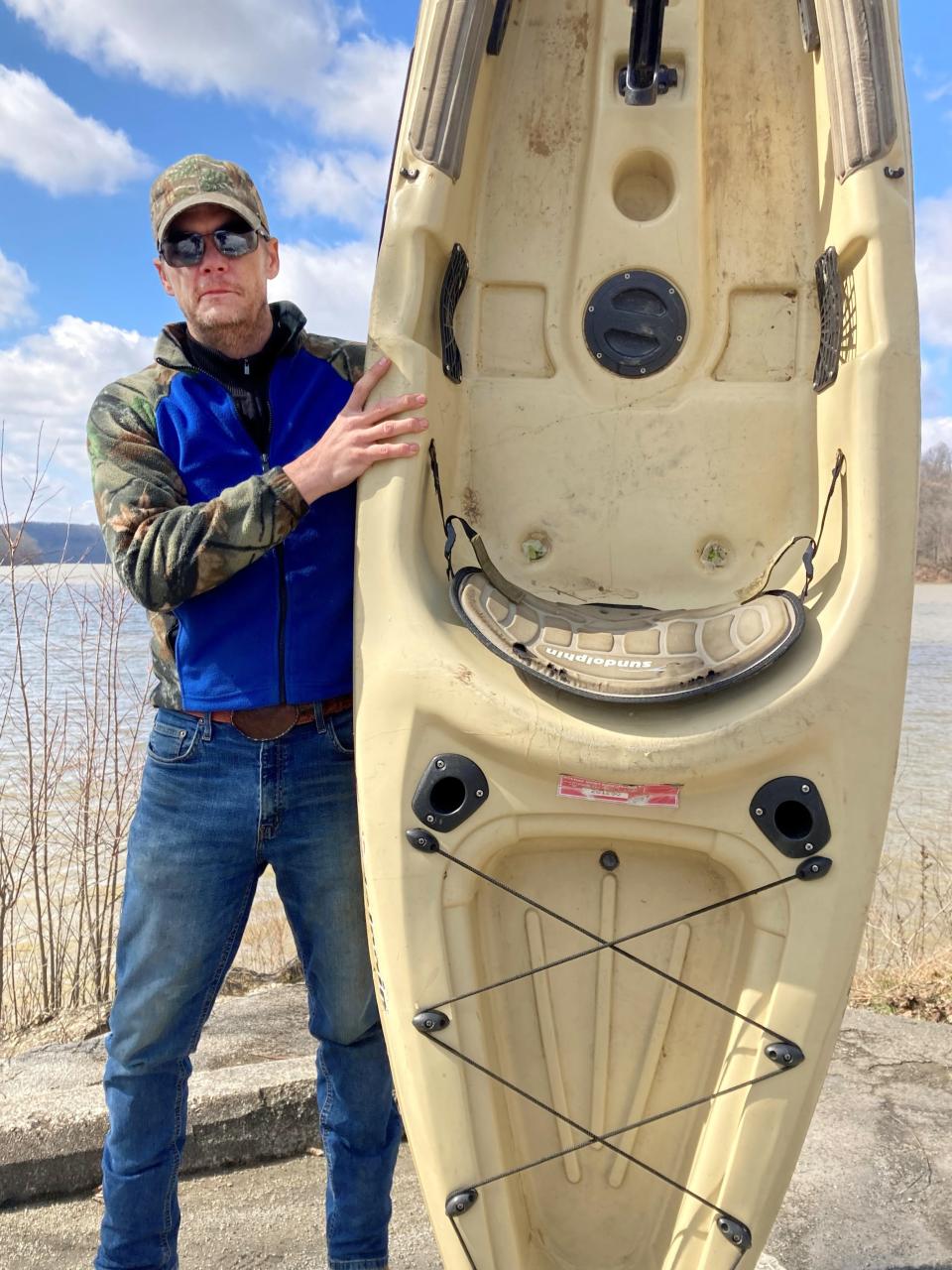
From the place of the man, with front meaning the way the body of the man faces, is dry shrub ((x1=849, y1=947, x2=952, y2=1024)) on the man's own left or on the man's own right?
on the man's own left

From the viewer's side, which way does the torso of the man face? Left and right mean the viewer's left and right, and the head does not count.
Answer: facing the viewer
